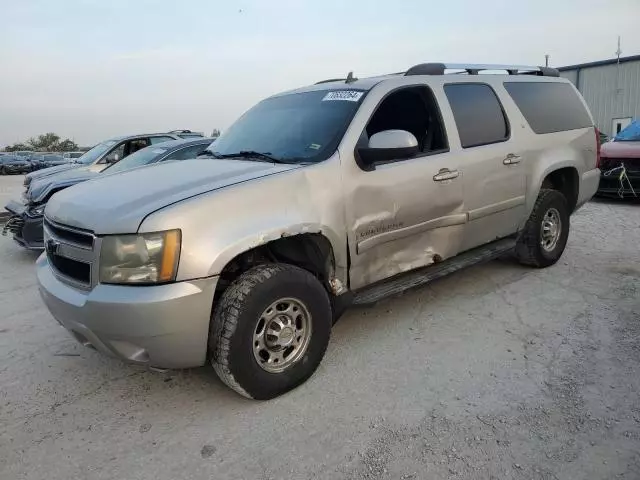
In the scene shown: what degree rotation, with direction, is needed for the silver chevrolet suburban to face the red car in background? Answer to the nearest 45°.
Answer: approximately 180°

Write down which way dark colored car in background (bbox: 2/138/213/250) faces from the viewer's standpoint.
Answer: facing the viewer and to the left of the viewer

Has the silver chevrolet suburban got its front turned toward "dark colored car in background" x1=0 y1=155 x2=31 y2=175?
no

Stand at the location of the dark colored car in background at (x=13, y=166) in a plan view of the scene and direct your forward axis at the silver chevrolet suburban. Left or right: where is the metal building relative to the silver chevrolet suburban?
left

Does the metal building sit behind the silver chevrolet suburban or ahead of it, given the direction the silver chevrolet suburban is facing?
behind

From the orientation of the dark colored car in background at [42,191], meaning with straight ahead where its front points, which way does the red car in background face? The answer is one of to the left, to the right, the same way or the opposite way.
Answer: the same way

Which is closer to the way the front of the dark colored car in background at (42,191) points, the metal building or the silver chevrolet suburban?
the silver chevrolet suburban

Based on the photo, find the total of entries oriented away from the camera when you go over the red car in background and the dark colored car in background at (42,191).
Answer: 0

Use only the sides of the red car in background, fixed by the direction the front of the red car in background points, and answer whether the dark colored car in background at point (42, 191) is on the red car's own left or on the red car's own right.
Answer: on the red car's own right

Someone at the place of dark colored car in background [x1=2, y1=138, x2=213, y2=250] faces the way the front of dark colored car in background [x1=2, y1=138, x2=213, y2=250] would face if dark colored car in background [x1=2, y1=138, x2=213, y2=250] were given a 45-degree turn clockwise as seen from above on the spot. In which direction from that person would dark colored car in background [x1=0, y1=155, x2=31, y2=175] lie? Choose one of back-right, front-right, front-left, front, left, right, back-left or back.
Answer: right

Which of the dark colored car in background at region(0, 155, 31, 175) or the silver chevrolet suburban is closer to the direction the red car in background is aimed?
the silver chevrolet suburban

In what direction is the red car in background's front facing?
toward the camera

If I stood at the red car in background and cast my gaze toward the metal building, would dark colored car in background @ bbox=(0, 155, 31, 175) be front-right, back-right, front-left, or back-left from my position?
front-left

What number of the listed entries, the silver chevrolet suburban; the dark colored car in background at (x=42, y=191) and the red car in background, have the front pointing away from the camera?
0

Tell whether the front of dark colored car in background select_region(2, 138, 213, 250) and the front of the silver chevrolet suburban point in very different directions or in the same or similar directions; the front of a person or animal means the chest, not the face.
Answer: same or similar directions

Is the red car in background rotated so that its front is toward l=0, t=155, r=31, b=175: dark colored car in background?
no
